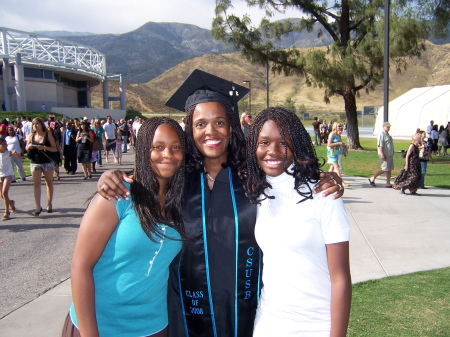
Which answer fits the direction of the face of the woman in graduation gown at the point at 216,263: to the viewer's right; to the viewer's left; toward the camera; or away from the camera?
toward the camera

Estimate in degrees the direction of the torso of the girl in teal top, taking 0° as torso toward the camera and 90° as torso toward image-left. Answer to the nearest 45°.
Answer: approximately 315°

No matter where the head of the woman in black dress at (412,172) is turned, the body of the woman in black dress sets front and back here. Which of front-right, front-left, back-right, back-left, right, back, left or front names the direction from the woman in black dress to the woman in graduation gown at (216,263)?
right

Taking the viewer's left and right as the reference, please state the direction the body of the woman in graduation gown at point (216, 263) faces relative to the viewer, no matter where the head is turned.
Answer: facing the viewer

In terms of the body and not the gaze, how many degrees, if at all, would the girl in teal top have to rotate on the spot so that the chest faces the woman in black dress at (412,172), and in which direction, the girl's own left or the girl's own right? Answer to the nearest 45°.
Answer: approximately 90° to the girl's own left

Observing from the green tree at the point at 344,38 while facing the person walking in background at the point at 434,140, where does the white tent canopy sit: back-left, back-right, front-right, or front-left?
back-left

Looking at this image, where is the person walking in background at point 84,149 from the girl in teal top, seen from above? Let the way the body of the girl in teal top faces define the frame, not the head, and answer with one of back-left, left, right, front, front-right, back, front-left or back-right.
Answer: back-left

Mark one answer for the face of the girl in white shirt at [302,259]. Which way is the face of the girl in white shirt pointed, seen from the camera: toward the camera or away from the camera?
toward the camera

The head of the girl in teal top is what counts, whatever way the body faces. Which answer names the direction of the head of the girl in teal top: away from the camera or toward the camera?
toward the camera

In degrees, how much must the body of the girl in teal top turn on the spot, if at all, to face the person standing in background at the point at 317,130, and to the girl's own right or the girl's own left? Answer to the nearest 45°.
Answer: approximately 90° to the girl's own left
